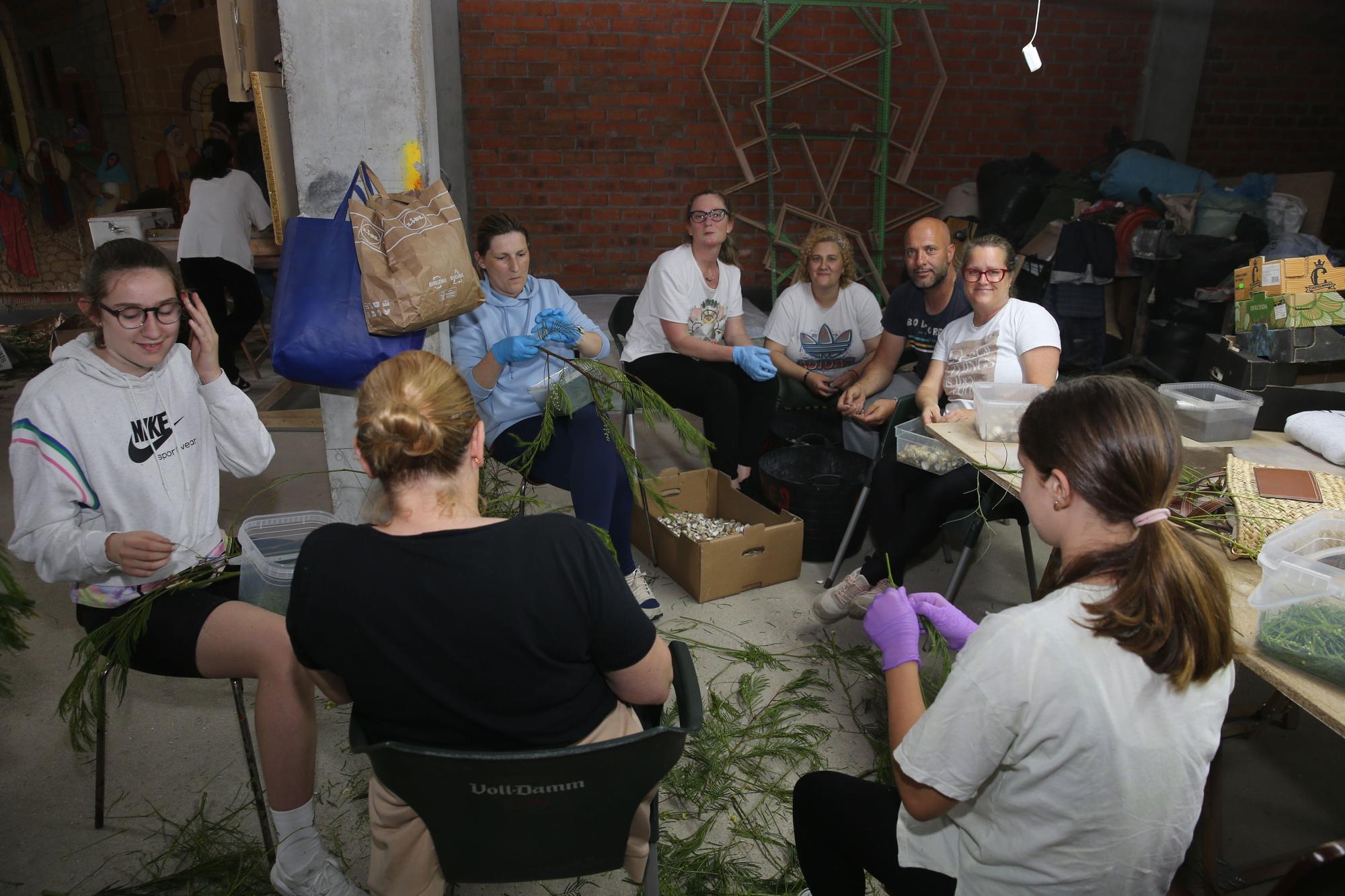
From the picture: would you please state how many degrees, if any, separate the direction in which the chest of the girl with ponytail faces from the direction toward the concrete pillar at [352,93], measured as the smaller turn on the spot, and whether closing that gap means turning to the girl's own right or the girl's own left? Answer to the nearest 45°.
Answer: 0° — they already face it

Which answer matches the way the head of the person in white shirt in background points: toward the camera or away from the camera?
away from the camera

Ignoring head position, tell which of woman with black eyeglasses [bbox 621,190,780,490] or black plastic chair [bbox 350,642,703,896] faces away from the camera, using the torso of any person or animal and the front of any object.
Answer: the black plastic chair

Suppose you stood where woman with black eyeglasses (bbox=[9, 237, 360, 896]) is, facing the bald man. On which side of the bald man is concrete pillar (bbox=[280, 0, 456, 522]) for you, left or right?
left

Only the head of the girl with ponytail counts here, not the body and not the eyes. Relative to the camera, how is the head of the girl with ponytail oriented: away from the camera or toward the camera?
away from the camera

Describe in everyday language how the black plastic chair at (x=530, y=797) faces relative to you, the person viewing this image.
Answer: facing away from the viewer

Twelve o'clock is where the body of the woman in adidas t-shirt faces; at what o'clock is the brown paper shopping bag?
The brown paper shopping bag is roughly at 1 o'clock from the woman in adidas t-shirt.

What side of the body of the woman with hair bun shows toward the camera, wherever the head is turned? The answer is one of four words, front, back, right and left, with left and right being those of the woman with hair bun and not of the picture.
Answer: back

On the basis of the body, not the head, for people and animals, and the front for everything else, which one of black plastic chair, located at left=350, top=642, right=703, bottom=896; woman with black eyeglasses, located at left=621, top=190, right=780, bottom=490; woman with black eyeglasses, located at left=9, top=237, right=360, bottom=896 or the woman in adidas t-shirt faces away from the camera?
the black plastic chair

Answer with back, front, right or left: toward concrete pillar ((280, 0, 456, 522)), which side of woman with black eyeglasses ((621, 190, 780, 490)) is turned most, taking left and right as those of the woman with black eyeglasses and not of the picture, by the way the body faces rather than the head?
right
